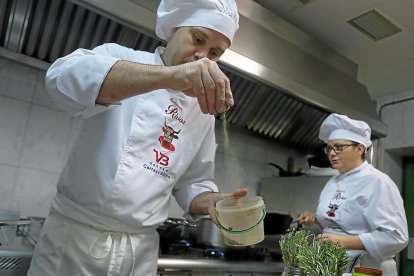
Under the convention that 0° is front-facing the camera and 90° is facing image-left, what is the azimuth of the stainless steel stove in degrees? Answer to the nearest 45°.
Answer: approximately 0°

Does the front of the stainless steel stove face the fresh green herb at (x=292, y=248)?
yes

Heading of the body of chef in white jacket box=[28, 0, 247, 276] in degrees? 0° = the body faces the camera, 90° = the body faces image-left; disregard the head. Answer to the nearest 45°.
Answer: approximately 315°

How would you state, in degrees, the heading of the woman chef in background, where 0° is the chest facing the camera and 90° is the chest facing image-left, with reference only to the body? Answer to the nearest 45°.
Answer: approximately 45°
